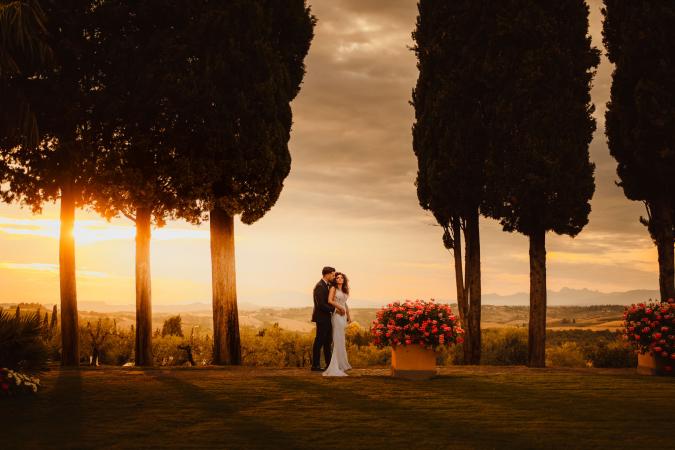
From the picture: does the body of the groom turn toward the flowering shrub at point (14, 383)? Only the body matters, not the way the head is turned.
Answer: no

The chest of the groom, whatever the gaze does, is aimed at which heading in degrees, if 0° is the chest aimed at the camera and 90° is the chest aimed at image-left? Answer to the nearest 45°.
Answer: approximately 270°

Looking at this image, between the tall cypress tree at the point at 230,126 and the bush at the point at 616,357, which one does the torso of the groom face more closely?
the bush

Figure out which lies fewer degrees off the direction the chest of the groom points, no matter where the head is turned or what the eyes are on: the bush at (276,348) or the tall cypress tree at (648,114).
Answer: the tall cypress tree

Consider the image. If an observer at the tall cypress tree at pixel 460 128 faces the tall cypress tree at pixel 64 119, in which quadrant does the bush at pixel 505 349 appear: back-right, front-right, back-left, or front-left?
back-right

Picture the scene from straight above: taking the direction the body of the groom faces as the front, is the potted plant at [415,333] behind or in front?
in front

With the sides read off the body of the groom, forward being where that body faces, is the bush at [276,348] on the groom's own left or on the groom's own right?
on the groom's own left

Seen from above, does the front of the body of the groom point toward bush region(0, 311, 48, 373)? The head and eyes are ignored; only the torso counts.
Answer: no
